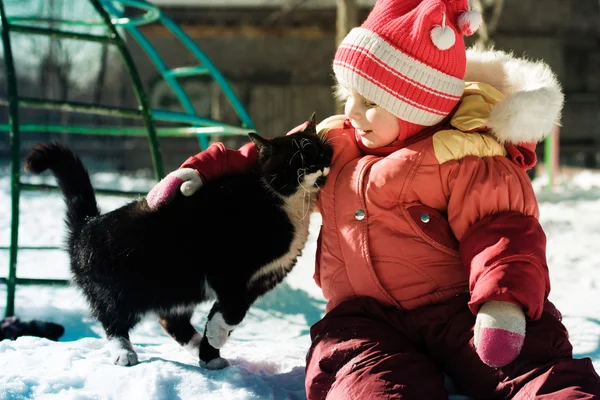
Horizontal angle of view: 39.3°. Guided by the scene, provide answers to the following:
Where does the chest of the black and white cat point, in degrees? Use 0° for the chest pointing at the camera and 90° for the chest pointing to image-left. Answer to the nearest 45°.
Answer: approximately 270°

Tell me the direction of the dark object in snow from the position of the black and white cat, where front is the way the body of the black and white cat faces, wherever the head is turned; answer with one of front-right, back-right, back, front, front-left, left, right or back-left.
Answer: back-left

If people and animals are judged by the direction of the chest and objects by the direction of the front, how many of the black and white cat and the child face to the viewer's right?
1
